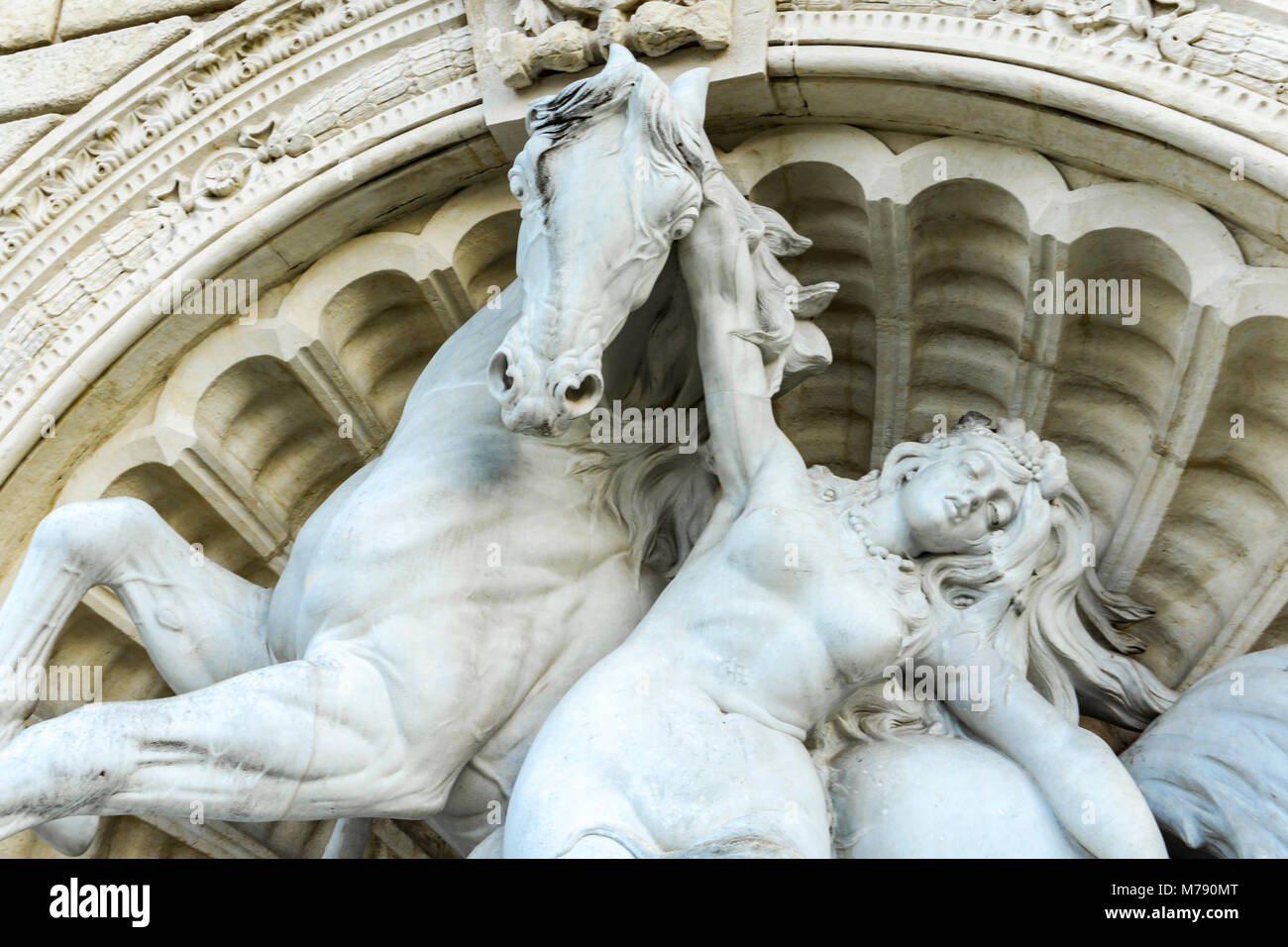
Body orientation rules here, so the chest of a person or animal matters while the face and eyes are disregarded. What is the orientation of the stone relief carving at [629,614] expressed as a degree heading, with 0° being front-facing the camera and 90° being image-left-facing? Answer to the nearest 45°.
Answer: approximately 0°
